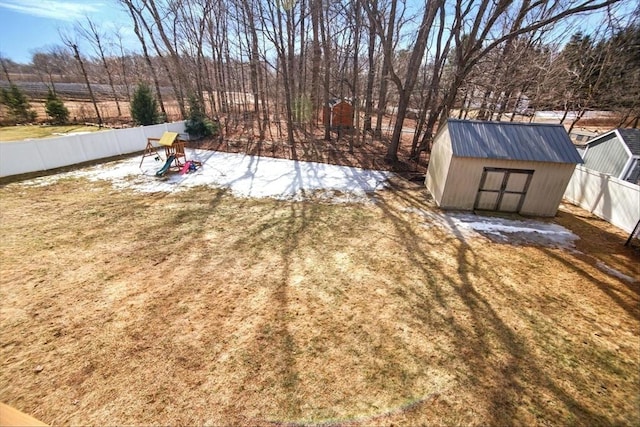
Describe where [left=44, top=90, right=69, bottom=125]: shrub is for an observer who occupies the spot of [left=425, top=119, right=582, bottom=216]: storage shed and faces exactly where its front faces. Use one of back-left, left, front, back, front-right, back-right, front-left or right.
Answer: right

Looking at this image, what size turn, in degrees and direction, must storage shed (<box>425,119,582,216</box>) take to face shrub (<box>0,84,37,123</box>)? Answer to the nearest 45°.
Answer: approximately 90° to its right

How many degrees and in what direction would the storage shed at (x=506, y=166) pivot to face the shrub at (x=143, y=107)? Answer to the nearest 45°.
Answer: approximately 90° to its right

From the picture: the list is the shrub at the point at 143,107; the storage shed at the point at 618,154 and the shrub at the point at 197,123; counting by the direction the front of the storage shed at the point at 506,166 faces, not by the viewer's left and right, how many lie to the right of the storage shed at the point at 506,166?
2

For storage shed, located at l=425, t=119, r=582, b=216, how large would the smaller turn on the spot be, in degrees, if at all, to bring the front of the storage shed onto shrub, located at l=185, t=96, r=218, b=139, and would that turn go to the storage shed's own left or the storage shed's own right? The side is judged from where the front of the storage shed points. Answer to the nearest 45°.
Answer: approximately 90° to the storage shed's own right

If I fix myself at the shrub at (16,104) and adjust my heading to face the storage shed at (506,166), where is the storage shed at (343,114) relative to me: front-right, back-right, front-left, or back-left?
front-left

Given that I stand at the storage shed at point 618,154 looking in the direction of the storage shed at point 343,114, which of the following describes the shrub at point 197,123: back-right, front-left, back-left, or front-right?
front-left

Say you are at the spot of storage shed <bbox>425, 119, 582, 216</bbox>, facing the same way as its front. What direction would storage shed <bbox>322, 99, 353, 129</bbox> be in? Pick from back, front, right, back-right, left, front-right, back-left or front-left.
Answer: back-right

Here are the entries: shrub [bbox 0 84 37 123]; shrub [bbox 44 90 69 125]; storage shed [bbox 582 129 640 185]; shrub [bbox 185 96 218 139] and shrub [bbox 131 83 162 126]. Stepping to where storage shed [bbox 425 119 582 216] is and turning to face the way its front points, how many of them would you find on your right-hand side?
4

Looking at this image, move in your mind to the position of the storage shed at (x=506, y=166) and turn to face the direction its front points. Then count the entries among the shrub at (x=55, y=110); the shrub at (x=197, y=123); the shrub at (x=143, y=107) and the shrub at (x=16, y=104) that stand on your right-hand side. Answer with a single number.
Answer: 4

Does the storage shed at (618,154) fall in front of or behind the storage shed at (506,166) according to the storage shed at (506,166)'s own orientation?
behind

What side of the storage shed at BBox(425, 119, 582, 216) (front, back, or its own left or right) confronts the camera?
front

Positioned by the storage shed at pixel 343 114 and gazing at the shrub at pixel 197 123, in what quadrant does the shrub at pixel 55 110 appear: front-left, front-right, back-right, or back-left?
front-right
